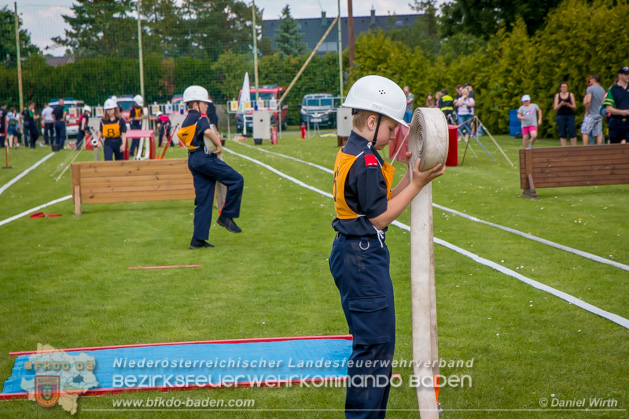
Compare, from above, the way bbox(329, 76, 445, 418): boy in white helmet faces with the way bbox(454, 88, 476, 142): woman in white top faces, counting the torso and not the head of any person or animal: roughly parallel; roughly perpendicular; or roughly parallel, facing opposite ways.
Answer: roughly perpendicular

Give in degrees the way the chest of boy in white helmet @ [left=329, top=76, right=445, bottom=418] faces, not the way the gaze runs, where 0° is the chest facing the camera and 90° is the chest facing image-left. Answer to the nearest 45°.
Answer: approximately 270°

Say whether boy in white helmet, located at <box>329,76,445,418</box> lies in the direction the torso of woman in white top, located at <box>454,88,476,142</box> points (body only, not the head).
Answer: yes

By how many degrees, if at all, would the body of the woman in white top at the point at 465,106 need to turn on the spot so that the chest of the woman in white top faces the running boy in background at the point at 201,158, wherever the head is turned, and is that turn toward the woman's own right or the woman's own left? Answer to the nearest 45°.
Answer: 0° — they already face them

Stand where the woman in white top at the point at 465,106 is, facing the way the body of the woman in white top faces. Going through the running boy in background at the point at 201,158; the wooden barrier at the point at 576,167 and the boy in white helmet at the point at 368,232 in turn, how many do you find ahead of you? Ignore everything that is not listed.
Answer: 3

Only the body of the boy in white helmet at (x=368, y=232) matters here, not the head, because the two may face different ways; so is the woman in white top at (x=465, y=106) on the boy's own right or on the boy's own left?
on the boy's own left

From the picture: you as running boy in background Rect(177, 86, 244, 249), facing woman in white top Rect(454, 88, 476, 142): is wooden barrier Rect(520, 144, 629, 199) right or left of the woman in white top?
right

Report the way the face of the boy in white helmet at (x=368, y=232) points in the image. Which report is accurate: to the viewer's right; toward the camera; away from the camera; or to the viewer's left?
to the viewer's right

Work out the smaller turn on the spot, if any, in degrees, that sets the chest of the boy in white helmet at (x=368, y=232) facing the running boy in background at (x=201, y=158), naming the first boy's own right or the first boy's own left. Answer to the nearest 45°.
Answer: approximately 90° to the first boy's own left
